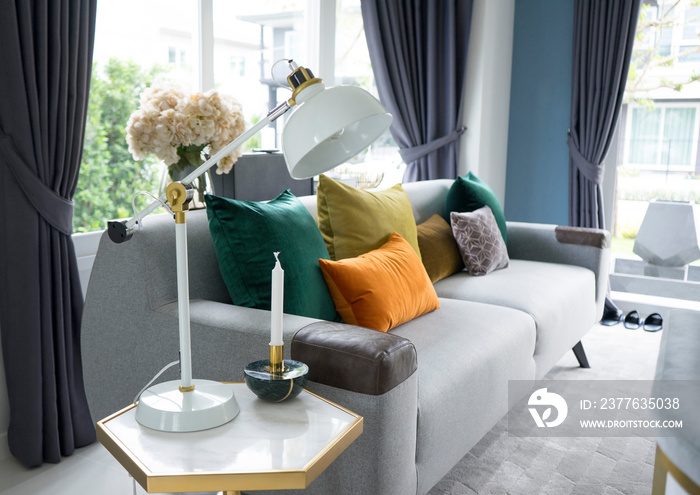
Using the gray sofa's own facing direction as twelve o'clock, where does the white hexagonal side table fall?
The white hexagonal side table is roughly at 2 o'clock from the gray sofa.

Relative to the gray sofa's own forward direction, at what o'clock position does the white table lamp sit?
The white table lamp is roughly at 2 o'clock from the gray sofa.

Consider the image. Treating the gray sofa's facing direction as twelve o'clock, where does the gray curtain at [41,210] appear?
The gray curtain is roughly at 5 o'clock from the gray sofa.

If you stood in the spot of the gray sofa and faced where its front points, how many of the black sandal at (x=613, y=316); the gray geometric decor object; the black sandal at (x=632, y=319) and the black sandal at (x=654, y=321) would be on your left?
4

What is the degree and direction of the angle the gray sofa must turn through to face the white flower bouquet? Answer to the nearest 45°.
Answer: approximately 180°

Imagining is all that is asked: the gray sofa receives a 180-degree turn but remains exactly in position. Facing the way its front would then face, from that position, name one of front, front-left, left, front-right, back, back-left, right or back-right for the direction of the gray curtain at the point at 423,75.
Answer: front-right

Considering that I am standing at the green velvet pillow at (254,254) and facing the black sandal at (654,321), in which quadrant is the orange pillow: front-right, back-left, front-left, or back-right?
front-right

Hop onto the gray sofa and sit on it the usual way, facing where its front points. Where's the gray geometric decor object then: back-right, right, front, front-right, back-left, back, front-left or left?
left

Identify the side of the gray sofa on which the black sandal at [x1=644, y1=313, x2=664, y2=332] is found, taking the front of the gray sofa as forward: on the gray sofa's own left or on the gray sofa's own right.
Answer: on the gray sofa's own left

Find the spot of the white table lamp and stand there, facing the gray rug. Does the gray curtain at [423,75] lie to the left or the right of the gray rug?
left
